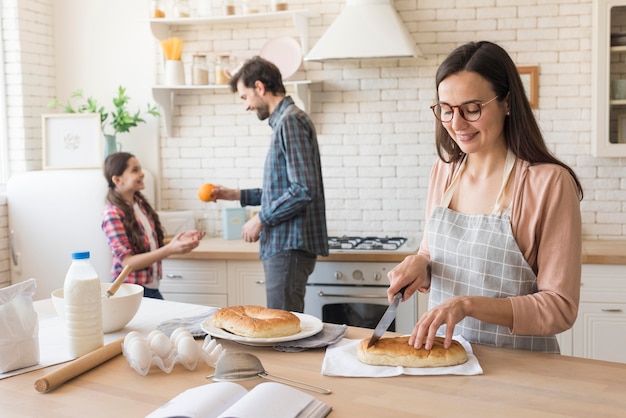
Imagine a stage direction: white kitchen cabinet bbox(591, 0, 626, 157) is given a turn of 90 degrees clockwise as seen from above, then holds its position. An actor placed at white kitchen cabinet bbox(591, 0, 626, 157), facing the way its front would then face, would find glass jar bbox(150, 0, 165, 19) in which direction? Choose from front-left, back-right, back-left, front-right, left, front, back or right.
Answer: front

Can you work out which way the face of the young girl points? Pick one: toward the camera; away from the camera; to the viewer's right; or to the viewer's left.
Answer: to the viewer's right

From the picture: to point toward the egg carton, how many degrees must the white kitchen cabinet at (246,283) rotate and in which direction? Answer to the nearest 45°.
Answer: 0° — it already faces it

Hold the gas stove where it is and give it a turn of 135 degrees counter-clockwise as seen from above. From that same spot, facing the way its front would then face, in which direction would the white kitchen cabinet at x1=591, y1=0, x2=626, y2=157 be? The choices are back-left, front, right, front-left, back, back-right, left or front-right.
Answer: front-right

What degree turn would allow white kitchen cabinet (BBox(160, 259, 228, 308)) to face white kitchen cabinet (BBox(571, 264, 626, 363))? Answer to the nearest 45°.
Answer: approximately 90° to its left

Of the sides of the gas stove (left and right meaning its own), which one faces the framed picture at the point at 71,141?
right

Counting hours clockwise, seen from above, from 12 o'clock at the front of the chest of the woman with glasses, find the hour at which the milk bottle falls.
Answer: The milk bottle is roughly at 1 o'clock from the woman with glasses.

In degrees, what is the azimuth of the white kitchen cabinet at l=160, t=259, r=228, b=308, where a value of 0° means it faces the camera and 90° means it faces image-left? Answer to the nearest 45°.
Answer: approximately 0°

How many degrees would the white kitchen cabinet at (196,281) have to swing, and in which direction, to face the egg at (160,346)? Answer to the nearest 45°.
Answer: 0° — it already faces it
